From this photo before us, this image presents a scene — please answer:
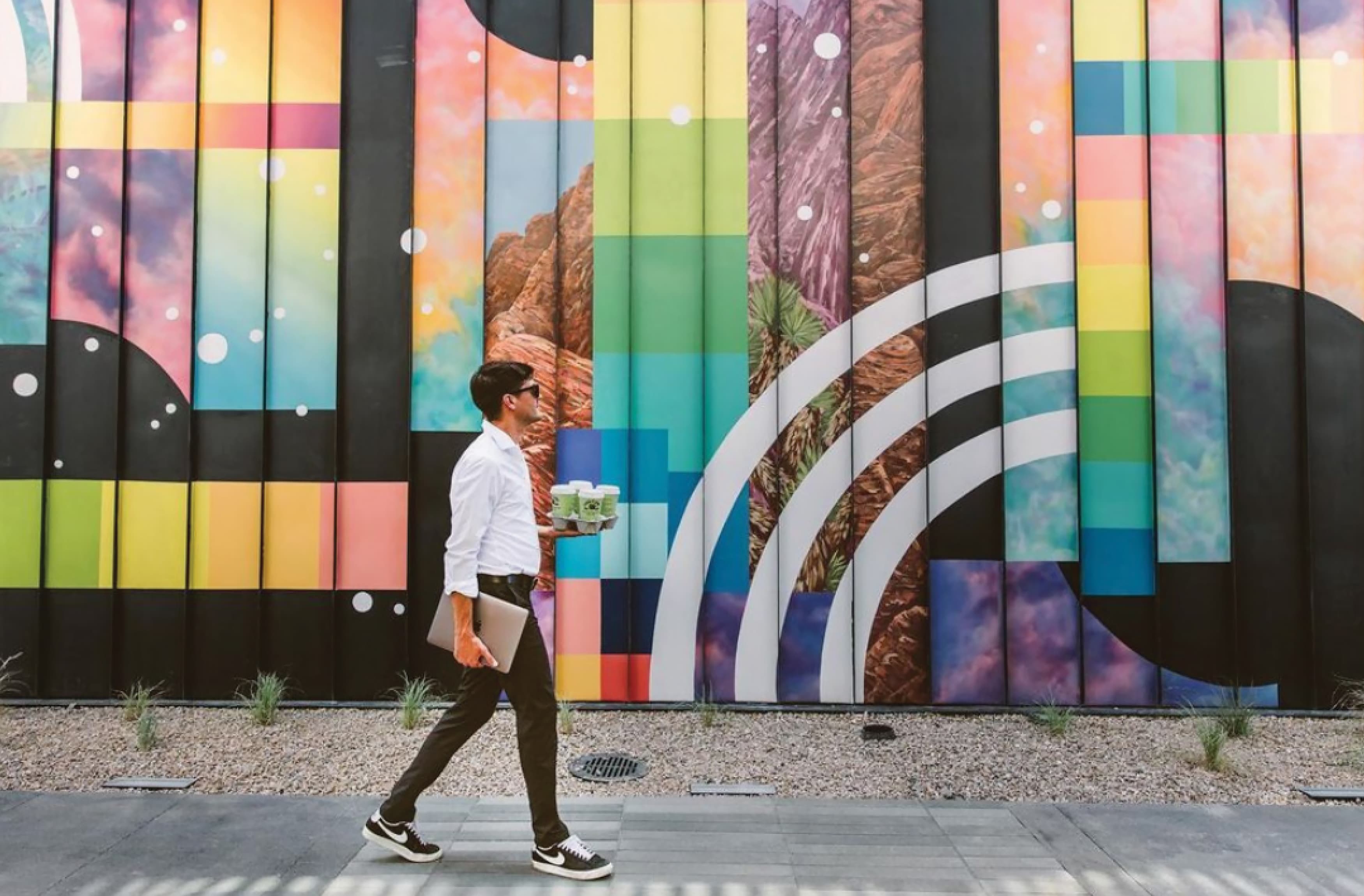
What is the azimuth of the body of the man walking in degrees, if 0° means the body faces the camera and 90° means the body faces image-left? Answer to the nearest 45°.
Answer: approximately 270°

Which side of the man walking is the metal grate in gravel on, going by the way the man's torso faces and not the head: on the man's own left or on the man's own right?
on the man's own left

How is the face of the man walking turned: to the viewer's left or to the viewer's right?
to the viewer's right
